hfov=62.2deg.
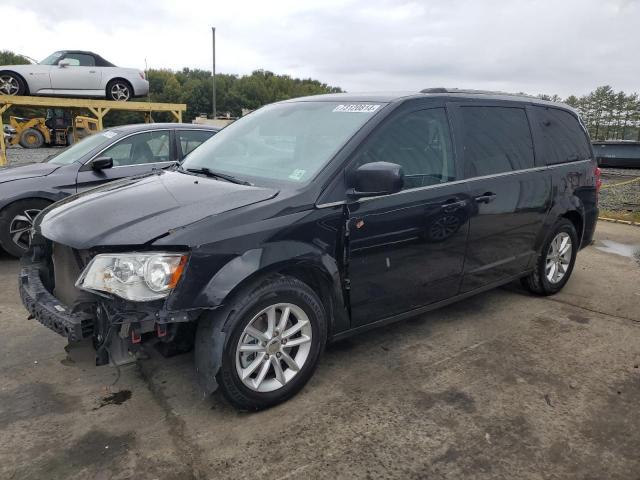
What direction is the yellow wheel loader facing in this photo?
to the viewer's left

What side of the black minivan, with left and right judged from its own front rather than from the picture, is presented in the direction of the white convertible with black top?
right

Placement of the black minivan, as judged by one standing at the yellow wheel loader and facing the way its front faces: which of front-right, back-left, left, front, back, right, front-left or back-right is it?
left

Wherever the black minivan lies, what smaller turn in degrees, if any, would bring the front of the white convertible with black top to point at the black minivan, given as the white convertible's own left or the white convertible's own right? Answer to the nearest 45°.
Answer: approximately 90° to the white convertible's own left

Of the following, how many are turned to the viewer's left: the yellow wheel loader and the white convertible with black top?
2

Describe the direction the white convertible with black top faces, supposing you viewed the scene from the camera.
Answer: facing to the left of the viewer

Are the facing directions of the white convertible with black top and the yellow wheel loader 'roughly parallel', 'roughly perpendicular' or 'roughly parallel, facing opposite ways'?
roughly parallel

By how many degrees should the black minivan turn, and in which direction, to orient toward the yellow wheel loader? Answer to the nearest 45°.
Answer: approximately 90° to its right
